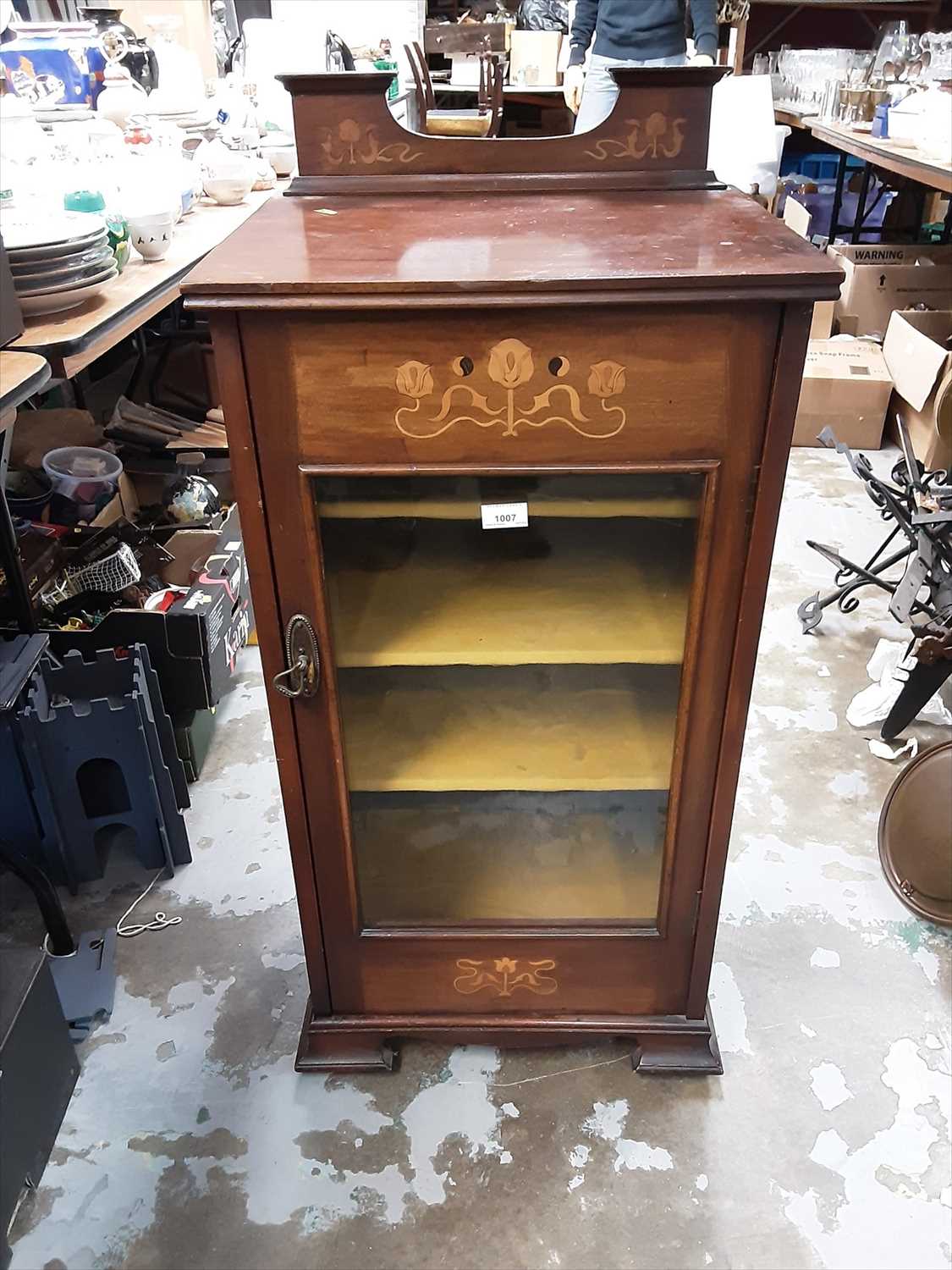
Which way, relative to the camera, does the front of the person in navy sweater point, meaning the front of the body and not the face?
toward the camera

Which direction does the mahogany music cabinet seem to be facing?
toward the camera

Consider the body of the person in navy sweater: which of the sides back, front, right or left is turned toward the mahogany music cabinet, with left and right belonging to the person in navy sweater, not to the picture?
front

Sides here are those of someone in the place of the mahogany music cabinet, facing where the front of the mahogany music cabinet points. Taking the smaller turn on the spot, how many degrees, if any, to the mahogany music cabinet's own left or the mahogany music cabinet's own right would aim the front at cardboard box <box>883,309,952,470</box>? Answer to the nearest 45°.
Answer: approximately 135° to the mahogany music cabinet's own left

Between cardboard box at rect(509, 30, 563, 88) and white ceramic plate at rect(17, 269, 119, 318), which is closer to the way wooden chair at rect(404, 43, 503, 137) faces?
the cardboard box

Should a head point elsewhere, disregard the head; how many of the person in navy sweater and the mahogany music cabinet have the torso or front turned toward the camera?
2
